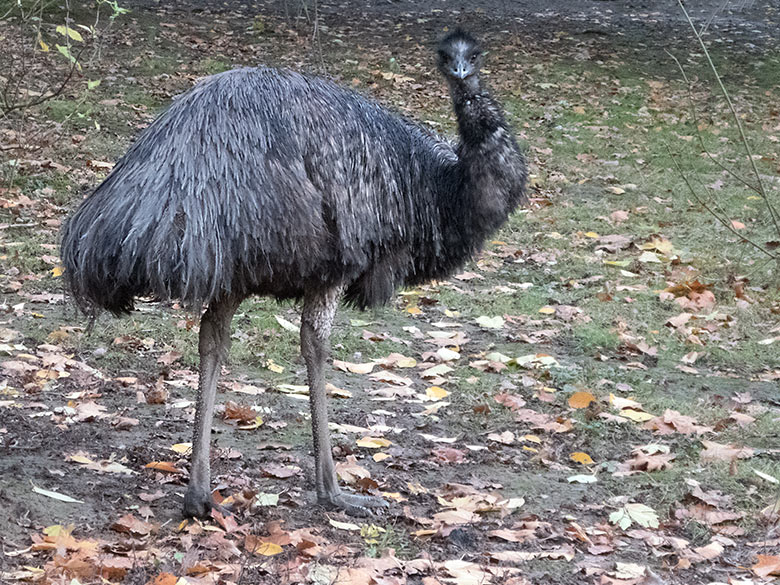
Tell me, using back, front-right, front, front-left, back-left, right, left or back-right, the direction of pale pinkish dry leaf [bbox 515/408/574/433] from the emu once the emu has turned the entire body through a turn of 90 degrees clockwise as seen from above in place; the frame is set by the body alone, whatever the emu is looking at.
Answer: back-left

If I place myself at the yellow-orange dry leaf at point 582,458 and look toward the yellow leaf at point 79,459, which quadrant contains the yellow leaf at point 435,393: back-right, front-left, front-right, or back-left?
front-right

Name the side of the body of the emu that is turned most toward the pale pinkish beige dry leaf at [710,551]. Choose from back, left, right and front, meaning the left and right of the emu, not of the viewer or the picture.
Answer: front

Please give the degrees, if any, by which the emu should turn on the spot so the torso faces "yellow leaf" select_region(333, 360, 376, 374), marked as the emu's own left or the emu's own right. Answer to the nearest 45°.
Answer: approximately 90° to the emu's own left

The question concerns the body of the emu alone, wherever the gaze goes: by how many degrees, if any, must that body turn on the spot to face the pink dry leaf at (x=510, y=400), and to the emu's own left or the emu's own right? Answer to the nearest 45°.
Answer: approximately 45° to the emu's own left

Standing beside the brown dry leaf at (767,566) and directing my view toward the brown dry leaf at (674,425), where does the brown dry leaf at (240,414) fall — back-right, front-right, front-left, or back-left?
front-left

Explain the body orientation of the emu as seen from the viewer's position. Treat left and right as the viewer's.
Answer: facing to the right of the viewer
